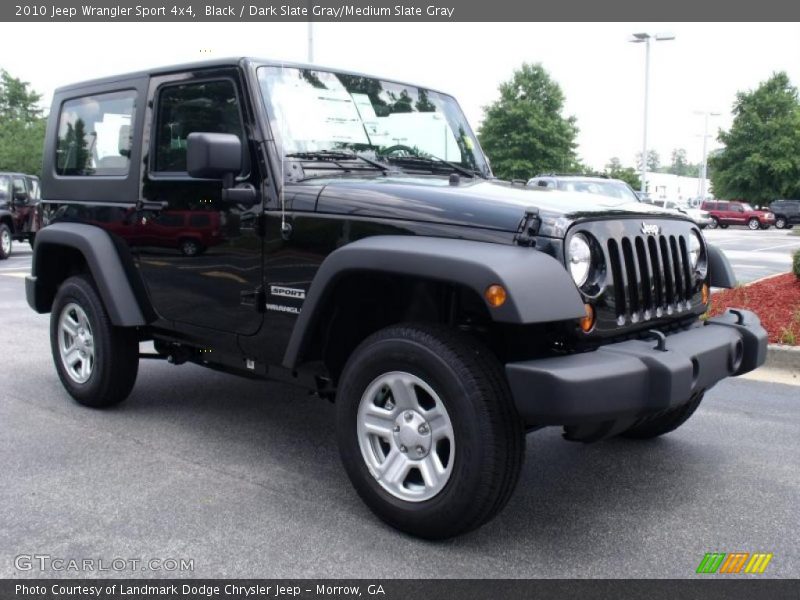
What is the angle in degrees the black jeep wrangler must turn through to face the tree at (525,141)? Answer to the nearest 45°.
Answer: approximately 135° to its left

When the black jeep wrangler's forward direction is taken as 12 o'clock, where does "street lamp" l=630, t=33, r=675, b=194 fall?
The street lamp is roughly at 8 o'clock from the black jeep wrangler.

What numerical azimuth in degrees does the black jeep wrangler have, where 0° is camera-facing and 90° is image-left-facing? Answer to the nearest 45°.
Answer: approximately 315°

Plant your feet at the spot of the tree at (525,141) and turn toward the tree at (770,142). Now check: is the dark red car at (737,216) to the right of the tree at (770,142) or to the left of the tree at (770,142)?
right

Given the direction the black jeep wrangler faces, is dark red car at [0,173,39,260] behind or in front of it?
behind

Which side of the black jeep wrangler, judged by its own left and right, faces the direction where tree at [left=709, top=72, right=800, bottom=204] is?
left

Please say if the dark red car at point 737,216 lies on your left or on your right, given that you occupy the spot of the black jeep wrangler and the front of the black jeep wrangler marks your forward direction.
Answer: on your left
